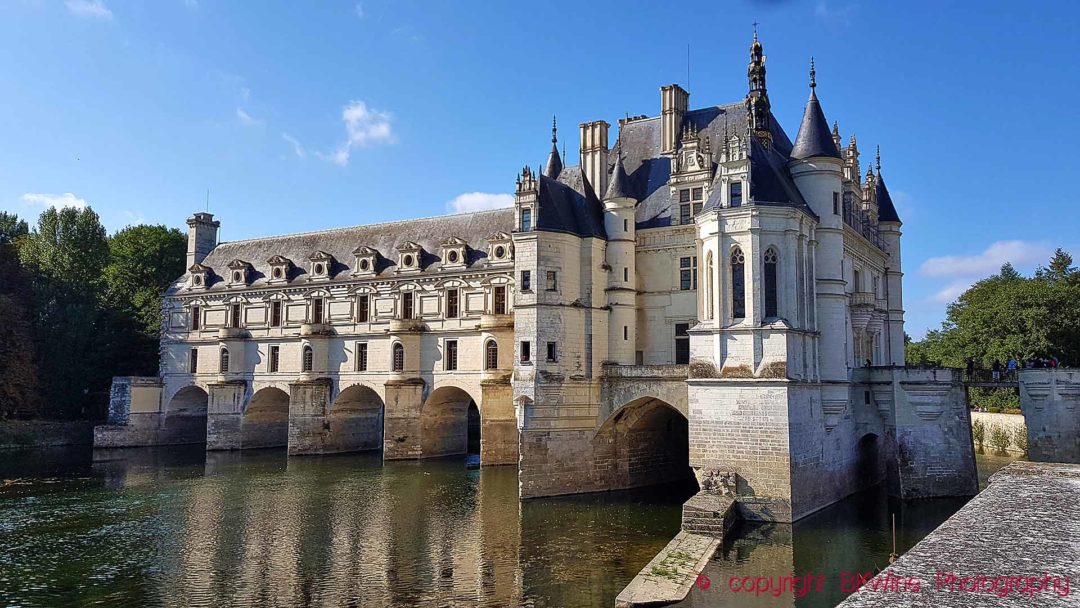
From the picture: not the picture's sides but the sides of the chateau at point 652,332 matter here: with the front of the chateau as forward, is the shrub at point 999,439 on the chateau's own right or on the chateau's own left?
on the chateau's own left

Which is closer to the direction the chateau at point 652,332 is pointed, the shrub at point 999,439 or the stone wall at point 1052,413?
the stone wall

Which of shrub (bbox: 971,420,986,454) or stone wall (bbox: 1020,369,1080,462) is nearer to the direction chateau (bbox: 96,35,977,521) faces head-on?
the stone wall

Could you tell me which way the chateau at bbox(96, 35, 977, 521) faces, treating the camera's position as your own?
facing the viewer and to the right of the viewer
